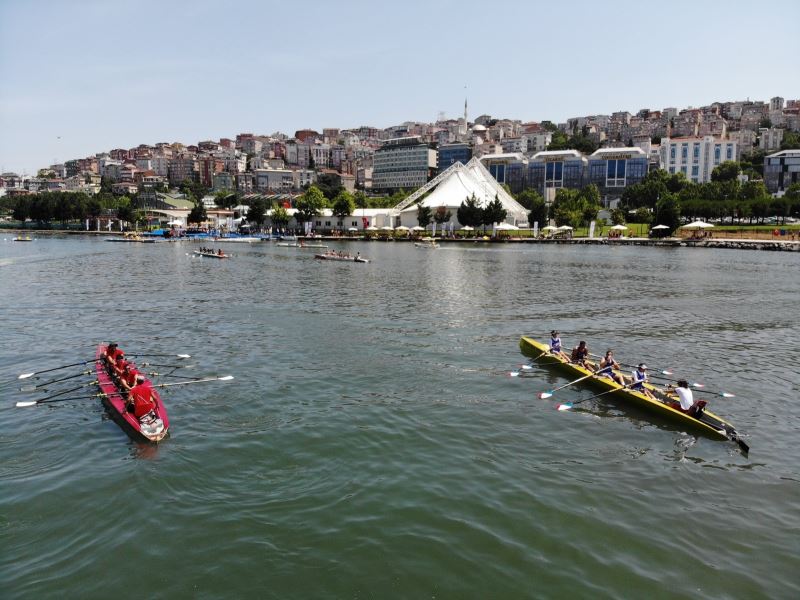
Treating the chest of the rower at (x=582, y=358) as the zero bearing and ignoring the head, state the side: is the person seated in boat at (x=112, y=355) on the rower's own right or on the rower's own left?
on the rower's own right

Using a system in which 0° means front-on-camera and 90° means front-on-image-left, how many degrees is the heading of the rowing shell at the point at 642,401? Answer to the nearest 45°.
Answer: approximately 135°

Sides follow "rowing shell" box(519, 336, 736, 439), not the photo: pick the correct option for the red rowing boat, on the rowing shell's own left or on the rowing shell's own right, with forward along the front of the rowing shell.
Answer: on the rowing shell's own left

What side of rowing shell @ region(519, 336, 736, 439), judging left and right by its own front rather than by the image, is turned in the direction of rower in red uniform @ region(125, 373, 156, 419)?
left

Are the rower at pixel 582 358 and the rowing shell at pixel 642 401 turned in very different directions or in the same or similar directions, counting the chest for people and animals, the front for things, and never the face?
very different directions

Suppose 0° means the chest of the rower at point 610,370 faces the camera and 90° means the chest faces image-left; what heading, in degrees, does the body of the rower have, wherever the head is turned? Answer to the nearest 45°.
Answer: approximately 315°

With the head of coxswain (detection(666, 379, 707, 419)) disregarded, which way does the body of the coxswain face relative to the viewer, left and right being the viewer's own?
facing away from the viewer and to the left of the viewer
